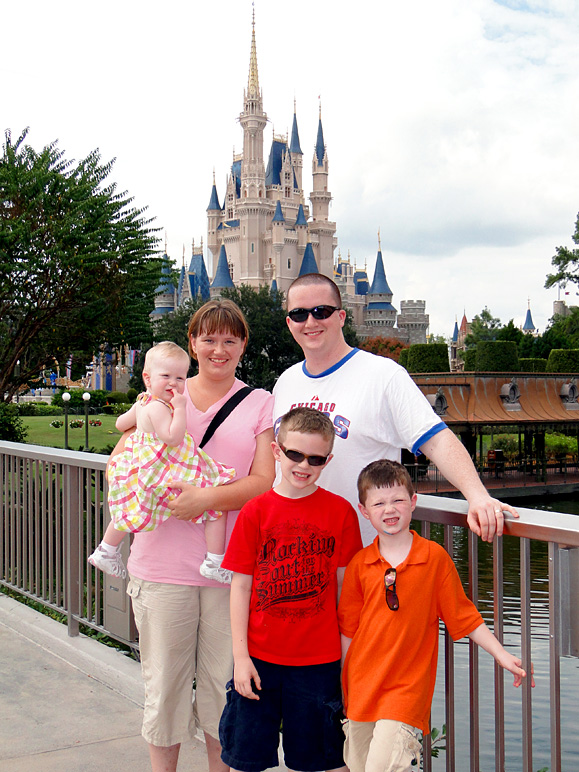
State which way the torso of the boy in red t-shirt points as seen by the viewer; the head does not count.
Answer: toward the camera

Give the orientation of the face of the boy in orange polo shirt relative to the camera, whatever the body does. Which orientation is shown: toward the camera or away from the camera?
toward the camera

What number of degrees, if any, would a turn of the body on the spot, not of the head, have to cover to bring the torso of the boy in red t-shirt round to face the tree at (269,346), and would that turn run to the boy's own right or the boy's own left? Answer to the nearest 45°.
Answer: approximately 180°

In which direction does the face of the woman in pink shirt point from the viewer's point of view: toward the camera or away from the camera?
toward the camera

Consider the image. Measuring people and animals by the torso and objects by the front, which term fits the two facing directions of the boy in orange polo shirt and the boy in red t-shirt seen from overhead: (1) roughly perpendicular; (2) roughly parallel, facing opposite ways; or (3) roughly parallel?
roughly parallel

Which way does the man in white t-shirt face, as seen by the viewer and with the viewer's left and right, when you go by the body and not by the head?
facing the viewer and to the left of the viewer

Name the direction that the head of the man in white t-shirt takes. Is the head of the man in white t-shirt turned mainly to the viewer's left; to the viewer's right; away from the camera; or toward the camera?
toward the camera

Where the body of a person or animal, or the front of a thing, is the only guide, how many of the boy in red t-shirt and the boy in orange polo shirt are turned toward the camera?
2

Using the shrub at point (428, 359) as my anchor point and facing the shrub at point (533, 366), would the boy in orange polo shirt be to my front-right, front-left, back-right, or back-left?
back-right

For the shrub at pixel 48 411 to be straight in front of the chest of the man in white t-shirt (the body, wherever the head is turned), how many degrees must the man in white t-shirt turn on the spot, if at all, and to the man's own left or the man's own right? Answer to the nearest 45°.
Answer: approximately 90° to the man's own right

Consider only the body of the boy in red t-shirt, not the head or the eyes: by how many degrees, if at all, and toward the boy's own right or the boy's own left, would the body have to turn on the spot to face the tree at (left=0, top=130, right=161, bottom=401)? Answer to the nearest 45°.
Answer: approximately 180°

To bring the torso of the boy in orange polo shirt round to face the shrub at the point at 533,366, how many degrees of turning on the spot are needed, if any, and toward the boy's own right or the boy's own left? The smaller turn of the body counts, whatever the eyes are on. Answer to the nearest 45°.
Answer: approximately 180°

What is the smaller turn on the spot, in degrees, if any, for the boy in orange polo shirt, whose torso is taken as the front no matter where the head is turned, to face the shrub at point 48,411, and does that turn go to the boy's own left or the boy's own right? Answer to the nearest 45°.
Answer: approximately 135° to the boy's own right

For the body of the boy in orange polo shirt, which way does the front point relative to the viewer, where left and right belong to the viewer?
facing the viewer
